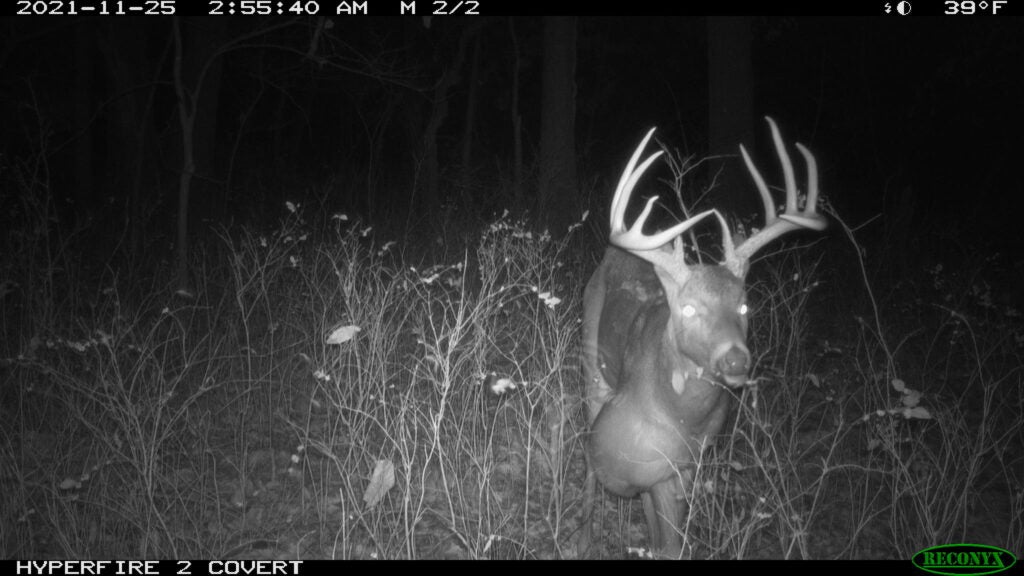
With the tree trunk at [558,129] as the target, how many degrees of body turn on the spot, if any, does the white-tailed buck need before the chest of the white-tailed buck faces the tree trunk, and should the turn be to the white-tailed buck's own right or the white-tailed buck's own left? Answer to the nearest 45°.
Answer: approximately 135° to the white-tailed buck's own left

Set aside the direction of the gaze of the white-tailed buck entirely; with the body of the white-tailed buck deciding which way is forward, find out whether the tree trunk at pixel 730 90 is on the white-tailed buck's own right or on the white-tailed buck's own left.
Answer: on the white-tailed buck's own left

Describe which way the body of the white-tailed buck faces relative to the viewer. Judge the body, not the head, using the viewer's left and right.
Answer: facing the viewer and to the right of the viewer

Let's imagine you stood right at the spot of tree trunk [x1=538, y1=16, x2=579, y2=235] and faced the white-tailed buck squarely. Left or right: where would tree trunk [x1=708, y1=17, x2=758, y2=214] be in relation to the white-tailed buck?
left
